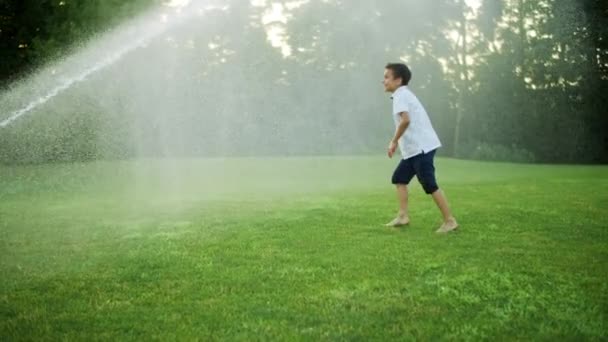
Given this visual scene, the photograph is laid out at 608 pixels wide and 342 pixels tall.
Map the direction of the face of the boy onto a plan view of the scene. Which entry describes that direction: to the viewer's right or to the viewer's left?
to the viewer's left

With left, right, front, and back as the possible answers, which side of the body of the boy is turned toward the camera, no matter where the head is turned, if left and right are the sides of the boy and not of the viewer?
left
